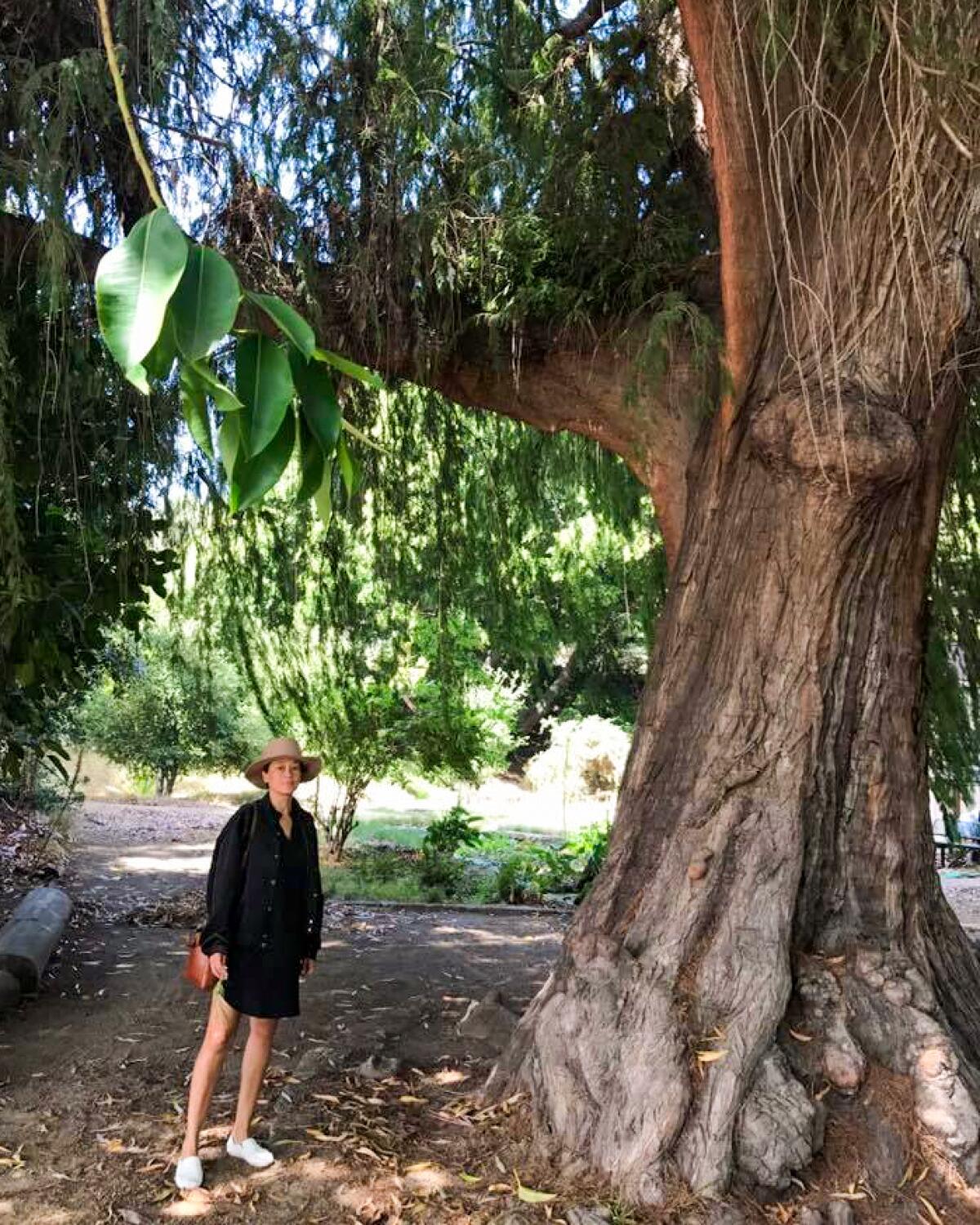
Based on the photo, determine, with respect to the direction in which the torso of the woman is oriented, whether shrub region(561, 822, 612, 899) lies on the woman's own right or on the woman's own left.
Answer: on the woman's own left

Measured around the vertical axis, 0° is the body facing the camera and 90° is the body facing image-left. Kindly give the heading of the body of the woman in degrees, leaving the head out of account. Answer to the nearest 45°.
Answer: approximately 315°

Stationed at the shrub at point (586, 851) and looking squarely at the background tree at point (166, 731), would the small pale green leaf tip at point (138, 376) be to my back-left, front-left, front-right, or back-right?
back-left

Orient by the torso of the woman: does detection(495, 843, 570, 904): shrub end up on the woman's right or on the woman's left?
on the woman's left
